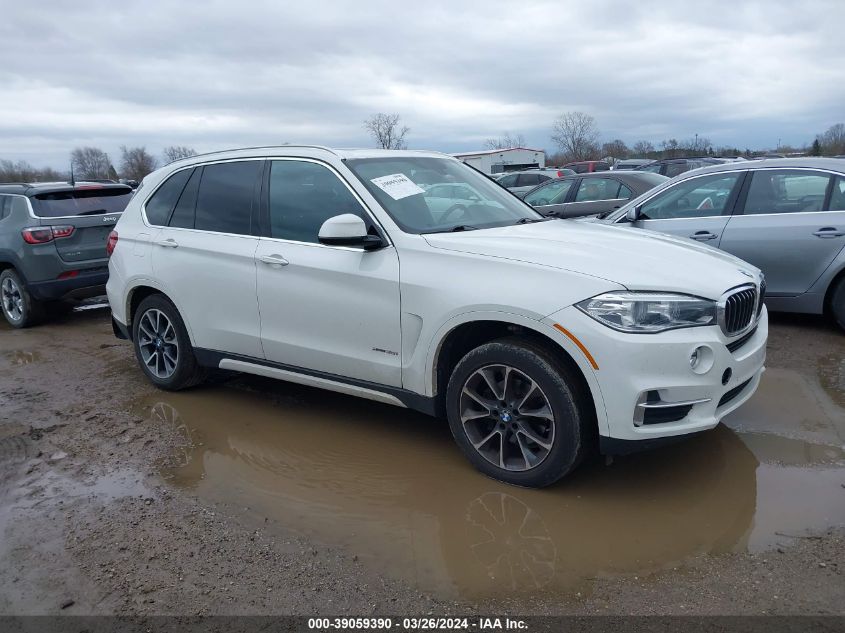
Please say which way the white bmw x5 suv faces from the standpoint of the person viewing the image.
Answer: facing the viewer and to the right of the viewer

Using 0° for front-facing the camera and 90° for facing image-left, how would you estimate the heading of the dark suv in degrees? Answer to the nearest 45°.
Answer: approximately 135°

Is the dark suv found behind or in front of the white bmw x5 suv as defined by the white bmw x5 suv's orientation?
behind

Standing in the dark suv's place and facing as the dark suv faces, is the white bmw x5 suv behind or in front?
behind
